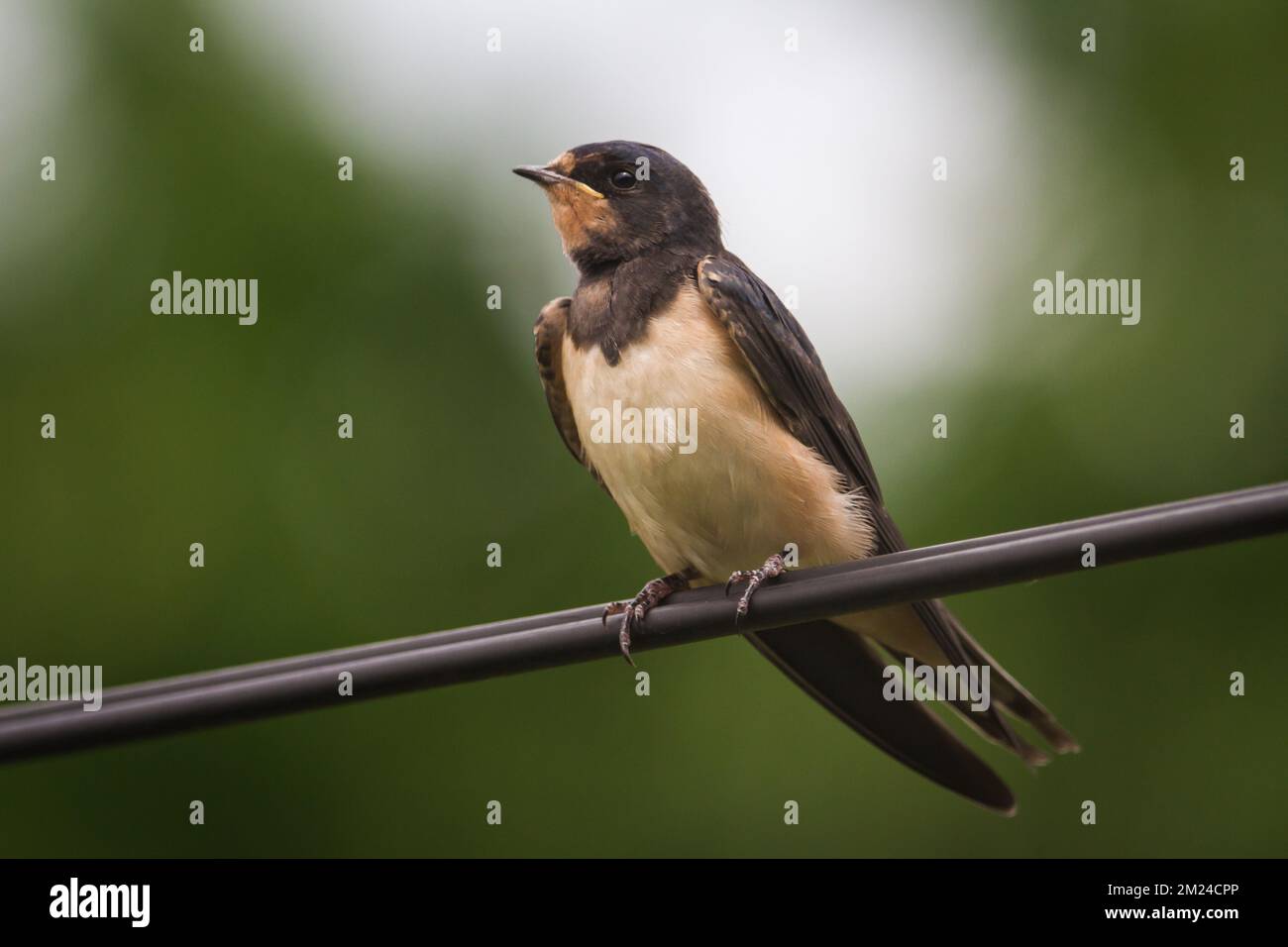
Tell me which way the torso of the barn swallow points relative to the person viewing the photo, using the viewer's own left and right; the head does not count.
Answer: facing the viewer and to the left of the viewer
